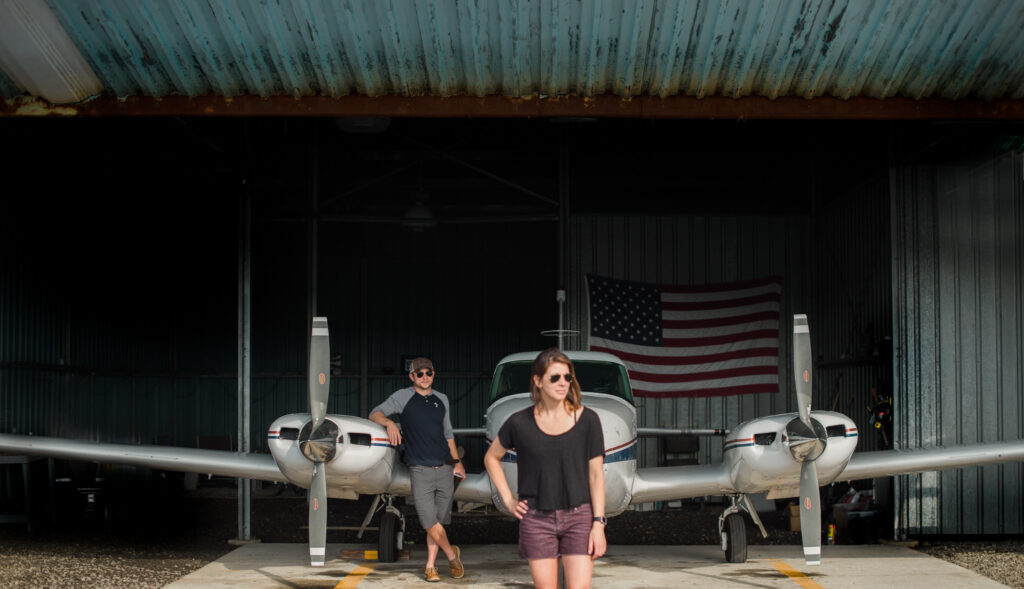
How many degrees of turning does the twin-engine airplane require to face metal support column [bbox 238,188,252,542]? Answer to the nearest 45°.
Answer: approximately 135° to its right

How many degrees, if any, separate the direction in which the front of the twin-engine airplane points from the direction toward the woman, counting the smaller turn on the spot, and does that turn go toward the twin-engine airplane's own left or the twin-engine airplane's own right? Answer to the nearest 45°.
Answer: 0° — it already faces them

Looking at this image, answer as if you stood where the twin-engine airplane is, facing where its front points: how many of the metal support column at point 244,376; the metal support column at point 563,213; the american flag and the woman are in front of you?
1

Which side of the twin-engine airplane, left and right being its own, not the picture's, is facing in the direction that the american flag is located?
back

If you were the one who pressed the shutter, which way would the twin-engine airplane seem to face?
facing the viewer

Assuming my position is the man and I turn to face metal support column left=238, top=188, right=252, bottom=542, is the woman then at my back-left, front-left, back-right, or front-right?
back-left

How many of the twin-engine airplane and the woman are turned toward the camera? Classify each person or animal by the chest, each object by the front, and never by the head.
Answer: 2

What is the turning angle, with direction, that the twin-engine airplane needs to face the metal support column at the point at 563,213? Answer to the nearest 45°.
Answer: approximately 180°

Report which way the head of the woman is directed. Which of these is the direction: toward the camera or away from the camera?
toward the camera

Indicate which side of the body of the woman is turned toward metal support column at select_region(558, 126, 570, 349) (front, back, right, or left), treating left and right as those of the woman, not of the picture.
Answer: back

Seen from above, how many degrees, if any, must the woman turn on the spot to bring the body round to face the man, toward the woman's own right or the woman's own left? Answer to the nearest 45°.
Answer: approximately 180°

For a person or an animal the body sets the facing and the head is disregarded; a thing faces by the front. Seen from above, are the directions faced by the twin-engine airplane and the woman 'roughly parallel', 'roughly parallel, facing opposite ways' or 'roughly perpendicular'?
roughly parallel
